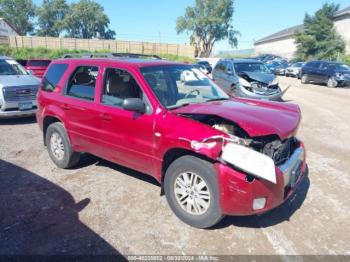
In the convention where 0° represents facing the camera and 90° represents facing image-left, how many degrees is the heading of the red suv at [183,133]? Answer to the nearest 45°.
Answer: approximately 315°

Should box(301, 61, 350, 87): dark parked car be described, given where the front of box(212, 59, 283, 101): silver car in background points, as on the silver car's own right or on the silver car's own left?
on the silver car's own left

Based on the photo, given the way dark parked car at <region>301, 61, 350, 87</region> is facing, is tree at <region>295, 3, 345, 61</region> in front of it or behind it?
behind

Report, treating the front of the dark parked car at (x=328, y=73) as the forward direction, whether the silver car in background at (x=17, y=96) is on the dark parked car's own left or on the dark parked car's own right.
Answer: on the dark parked car's own right

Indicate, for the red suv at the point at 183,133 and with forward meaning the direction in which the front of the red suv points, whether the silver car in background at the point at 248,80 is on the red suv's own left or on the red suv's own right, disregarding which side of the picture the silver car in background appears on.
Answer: on the red suv's own left

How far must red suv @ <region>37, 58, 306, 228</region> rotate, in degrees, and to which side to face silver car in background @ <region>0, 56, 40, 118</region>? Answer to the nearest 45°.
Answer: approximately 180°

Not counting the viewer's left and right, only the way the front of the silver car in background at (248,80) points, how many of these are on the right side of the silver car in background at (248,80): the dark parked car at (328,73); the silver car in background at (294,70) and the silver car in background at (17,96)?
1

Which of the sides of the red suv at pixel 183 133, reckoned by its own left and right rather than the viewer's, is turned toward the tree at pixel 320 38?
left

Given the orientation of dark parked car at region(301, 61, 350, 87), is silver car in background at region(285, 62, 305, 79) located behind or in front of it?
behind
